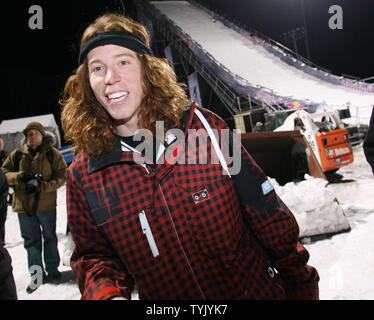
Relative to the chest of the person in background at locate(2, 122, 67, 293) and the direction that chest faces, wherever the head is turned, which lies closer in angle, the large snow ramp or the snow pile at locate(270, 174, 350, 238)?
the snow pile

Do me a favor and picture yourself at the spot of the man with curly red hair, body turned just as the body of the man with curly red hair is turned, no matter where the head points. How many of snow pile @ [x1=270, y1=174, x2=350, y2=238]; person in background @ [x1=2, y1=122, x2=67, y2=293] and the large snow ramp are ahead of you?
0

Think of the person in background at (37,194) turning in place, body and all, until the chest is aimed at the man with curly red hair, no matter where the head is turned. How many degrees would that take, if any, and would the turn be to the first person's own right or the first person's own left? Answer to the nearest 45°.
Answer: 0° — they already face them

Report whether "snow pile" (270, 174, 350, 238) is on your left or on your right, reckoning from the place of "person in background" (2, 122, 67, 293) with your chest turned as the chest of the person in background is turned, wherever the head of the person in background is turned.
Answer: on your left

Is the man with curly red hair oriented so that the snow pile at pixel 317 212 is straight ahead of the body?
no

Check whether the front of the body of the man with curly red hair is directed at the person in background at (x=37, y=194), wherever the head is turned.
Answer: no

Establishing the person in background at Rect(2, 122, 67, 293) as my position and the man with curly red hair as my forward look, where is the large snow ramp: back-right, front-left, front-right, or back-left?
back-left

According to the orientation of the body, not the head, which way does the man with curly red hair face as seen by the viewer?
toward the camera

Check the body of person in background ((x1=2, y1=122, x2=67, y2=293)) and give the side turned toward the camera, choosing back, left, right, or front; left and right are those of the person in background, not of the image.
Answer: front

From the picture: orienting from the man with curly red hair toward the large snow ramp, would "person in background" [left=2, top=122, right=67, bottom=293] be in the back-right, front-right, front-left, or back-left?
front-left

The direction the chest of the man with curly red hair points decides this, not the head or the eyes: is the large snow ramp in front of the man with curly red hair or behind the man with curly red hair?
behind

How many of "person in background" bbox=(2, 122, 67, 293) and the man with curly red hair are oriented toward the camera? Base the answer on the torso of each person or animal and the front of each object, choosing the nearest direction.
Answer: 2
